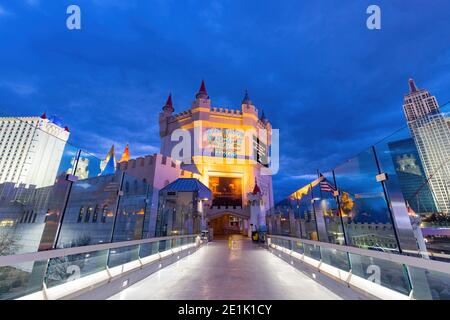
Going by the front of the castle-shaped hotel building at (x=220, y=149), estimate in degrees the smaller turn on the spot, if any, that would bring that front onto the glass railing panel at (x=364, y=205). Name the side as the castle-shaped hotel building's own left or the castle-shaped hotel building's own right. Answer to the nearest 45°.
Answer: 0° — it already faces it

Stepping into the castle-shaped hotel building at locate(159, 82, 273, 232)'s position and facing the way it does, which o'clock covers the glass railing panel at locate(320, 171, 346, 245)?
The glass railing panel is roughly at 12 o'clock from the castle-shaped hotel building.

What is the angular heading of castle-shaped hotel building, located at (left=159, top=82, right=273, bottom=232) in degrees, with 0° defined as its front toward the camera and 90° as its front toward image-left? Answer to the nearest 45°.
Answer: approximately 0°

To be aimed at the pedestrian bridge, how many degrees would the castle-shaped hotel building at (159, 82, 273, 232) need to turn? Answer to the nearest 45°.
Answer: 0° — it already faces it

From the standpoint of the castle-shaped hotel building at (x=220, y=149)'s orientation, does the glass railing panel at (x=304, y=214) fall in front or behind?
in front
